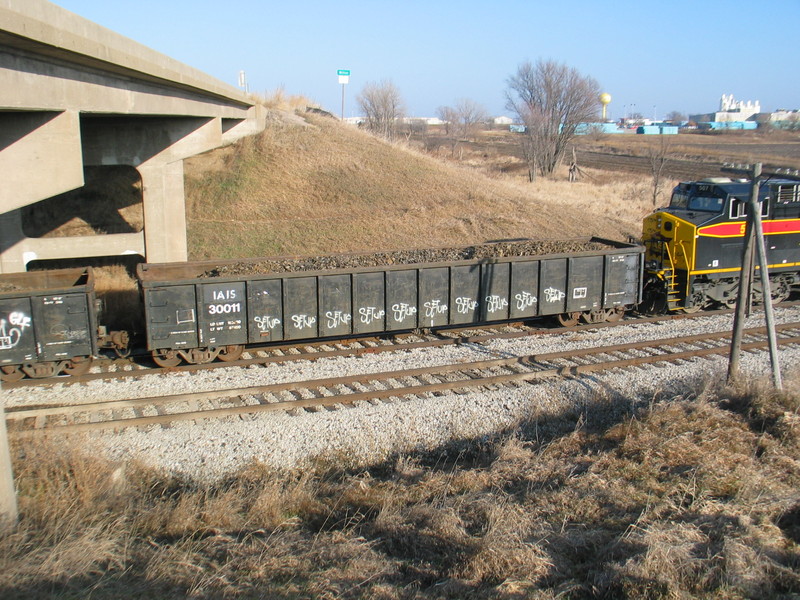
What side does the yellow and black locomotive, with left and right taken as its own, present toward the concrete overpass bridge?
front

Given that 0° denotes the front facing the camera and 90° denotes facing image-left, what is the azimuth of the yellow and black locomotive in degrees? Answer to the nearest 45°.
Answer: approximately 45°

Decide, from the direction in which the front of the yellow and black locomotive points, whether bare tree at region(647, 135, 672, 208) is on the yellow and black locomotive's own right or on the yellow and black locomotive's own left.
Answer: on the yellow and black locomotive's own right

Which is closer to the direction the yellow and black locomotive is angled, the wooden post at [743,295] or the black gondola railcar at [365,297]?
the black gondola railcar

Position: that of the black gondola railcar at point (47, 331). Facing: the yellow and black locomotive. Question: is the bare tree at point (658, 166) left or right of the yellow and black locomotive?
left

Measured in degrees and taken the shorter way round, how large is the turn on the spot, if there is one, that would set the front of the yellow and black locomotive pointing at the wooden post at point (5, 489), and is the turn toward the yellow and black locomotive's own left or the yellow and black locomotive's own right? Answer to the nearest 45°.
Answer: approximately 45° to the yellow and black locomotive's own left

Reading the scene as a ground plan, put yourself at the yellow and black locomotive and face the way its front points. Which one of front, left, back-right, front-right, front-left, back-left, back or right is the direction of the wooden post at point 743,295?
front-left

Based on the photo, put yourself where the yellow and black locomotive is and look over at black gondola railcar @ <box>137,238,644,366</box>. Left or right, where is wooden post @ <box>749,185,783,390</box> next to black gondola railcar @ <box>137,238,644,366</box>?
left

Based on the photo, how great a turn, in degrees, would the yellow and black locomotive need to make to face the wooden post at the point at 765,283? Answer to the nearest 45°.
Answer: approximately 45° to its left

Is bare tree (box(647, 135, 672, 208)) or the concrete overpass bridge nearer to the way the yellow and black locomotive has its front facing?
the concrete overpass bridge

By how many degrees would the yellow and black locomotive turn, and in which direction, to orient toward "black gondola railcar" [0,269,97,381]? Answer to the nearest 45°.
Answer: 0° — it already faces it

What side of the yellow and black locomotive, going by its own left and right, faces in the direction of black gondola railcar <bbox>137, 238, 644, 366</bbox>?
front
